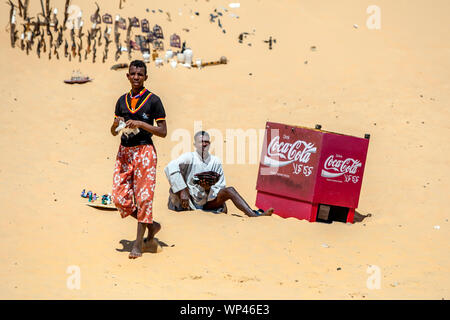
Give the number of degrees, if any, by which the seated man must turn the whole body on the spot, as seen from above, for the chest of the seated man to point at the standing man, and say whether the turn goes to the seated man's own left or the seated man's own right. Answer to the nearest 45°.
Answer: approximately 45° to the seated man's own right

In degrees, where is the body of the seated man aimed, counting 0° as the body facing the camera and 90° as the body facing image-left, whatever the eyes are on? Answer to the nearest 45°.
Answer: approximately 315°

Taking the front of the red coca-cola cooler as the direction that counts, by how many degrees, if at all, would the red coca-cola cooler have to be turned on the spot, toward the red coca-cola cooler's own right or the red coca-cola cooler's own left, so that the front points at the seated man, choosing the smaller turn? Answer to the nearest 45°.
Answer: approximately 45° to the red coca-cola cooler's own right

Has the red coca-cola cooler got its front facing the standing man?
yes

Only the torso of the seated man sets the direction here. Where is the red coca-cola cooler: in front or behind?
in front

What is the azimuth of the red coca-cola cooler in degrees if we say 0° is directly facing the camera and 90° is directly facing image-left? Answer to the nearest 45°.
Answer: approximately 45°
